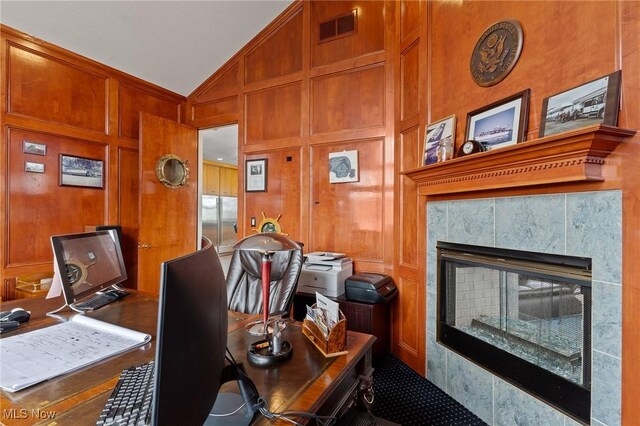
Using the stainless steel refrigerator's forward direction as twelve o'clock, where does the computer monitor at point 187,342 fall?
The computer monitor is roughly at 12 o'clock from the stainless steel refrigerator.

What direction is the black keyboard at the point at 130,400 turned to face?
to the viewer's left

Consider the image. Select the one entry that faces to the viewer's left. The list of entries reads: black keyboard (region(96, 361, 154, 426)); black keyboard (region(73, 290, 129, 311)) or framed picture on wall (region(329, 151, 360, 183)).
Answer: black keyboard (region(96, 361, 154, 426))

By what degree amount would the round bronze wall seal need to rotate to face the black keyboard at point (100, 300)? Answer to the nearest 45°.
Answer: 0° — it already faces it

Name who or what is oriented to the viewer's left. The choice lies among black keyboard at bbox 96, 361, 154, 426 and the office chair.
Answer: the black keyboard

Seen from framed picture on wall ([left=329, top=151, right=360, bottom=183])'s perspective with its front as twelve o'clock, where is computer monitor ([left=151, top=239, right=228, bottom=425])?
The computer monitor is roughly at 12 o'clock from the framed picture on wall.

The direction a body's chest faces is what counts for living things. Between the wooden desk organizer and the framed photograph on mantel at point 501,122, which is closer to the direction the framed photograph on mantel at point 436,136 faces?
the wooden desk organizer
